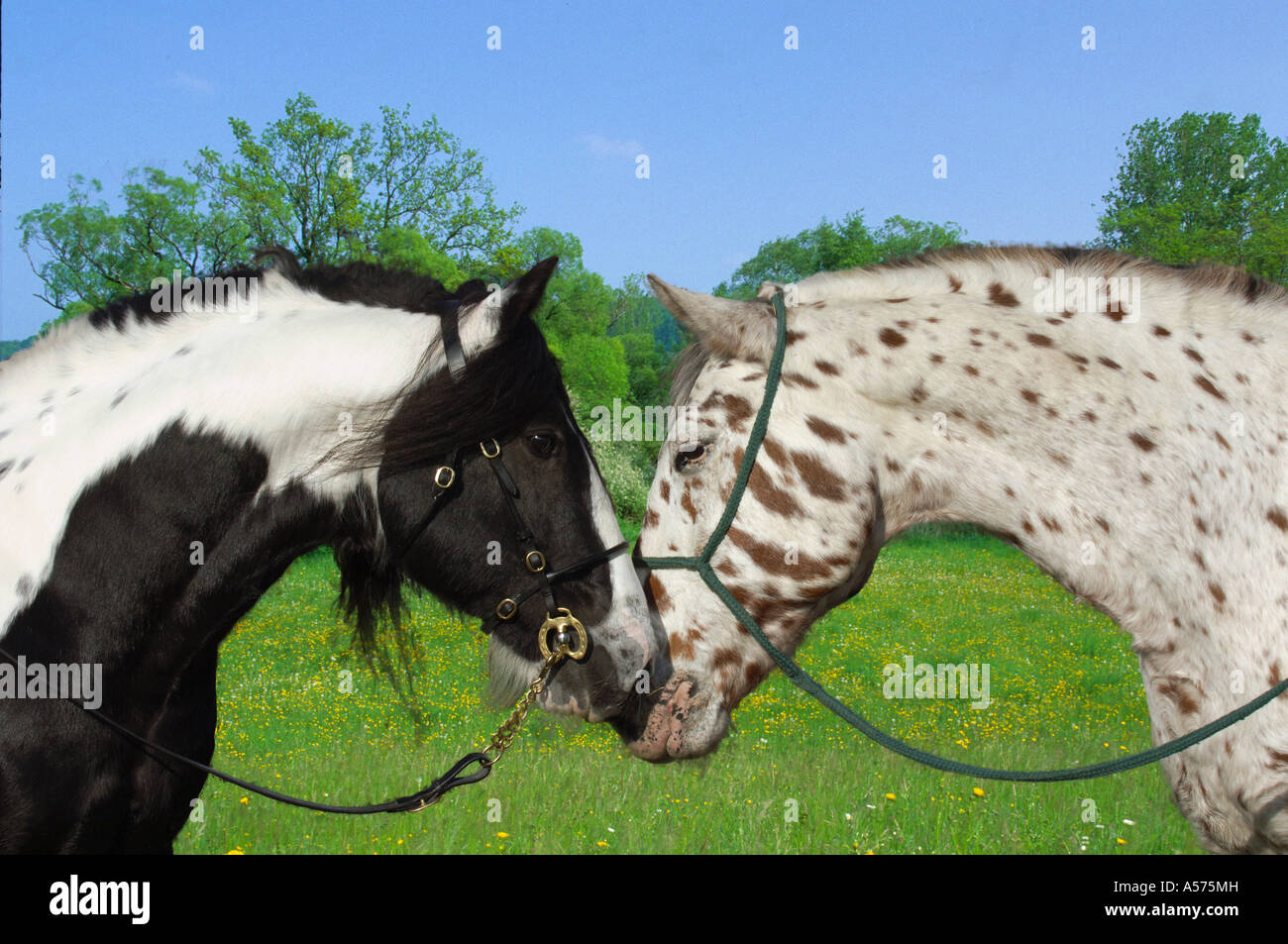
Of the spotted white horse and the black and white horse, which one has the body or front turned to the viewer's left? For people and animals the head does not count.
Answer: the spotted white horse

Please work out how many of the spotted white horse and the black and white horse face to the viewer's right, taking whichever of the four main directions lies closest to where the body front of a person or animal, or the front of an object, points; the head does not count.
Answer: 1

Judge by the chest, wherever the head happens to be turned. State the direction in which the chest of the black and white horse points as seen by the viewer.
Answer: to the viewer's right

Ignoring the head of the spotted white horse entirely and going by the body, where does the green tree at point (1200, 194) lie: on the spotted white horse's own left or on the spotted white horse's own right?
on the spotted white horse's own right

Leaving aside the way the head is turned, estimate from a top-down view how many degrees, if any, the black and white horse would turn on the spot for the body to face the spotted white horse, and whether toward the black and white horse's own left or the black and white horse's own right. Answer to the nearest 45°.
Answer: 0° — it already faces it

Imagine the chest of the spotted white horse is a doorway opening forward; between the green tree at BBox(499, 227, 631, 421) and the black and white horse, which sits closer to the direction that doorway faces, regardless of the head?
the black and white horse

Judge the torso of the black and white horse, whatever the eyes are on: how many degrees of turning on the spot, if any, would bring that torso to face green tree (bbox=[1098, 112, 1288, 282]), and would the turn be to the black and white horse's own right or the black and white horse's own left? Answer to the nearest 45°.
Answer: approximately 45° to the black and white horse's own left

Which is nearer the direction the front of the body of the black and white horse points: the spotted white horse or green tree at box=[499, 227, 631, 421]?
the spotted white horse

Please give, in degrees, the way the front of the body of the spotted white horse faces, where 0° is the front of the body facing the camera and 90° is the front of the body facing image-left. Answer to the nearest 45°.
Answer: approximately 90°

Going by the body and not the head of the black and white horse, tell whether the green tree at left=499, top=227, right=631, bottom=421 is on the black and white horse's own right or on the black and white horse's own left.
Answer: on the black and white horse's own left
